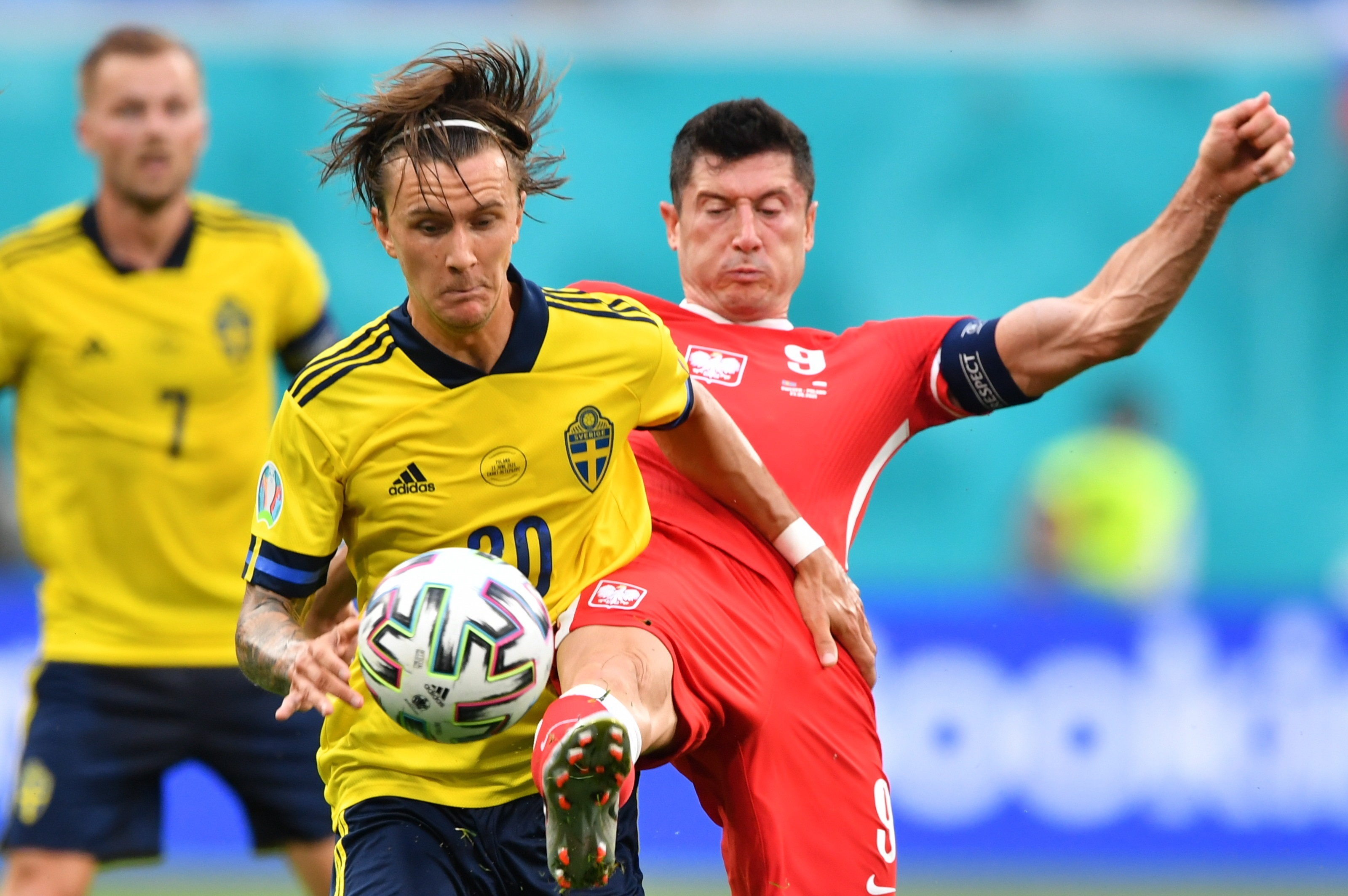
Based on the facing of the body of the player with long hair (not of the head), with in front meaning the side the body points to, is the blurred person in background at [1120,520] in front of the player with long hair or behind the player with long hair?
behind

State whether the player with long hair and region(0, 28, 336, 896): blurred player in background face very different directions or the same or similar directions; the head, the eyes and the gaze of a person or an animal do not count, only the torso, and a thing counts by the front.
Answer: same or similar directions

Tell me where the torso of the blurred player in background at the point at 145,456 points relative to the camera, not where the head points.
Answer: toward the camera

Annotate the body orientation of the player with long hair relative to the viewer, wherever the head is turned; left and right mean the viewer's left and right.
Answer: facing the viewer

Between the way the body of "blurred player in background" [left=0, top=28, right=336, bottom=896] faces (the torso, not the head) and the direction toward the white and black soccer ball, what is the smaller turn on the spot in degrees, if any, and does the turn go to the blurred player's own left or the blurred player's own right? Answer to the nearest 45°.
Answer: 0° — they already face it

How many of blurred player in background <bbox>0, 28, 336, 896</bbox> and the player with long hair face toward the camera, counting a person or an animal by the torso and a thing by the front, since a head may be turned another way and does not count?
2

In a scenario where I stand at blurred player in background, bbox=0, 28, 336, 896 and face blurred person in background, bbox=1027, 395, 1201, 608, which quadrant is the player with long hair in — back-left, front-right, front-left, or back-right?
back-right
